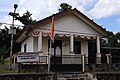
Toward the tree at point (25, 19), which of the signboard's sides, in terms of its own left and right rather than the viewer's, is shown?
back

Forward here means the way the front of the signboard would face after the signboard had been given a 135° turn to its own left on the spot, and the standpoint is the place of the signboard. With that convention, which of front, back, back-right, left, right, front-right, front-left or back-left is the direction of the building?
front

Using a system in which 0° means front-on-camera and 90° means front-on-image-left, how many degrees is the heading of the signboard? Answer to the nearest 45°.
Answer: approximately 0°
